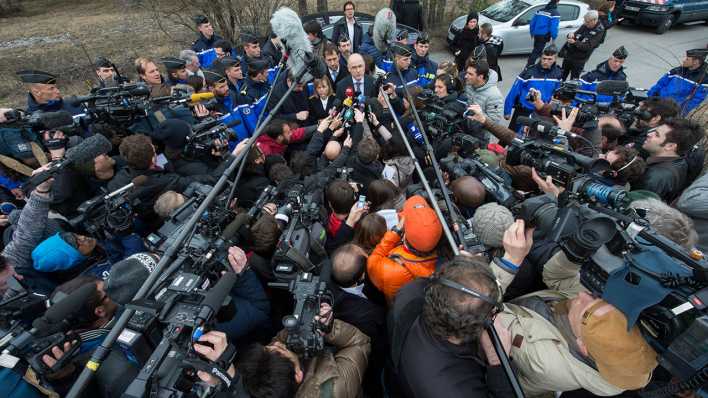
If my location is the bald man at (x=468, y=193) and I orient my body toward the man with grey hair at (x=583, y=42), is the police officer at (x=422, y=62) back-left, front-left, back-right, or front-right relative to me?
front-left

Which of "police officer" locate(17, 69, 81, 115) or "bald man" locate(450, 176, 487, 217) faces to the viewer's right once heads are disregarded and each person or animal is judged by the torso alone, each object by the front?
the police officer

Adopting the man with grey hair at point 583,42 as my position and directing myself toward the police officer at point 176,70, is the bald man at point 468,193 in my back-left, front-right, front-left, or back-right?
front-left

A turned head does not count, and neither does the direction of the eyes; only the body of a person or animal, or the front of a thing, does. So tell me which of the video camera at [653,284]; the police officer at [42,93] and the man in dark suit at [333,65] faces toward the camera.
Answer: the man in dark suit

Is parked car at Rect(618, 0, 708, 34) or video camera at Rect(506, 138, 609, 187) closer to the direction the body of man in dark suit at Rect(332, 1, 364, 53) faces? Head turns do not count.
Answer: the video camera

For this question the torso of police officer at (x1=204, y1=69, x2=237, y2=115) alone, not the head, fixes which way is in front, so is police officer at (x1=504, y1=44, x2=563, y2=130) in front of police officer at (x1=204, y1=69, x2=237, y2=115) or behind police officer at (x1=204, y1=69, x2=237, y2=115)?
in front

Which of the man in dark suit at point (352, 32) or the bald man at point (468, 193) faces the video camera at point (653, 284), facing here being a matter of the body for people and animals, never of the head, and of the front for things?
the man in dark suit

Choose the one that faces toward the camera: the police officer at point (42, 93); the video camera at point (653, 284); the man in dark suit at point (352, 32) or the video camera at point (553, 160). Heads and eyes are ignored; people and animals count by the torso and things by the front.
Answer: the man in dark suit

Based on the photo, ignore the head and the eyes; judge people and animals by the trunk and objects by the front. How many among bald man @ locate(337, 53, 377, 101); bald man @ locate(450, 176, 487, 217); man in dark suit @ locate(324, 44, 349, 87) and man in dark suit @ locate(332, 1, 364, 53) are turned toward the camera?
3

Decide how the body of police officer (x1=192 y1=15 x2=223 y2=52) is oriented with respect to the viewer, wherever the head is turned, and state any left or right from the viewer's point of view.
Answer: facing the viewer and to the right of the viewer

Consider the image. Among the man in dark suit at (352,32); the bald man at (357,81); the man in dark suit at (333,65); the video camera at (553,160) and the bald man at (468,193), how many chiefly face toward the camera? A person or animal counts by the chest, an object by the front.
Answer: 3

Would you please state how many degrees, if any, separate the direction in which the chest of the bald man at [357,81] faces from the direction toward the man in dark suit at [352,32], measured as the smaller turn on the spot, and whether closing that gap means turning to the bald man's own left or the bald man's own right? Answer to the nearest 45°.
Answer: approximately 180°

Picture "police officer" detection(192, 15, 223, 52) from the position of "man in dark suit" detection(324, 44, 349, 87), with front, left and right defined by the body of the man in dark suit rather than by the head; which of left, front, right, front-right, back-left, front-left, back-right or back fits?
back-right

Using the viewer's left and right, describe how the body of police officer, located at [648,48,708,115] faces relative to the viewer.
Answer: facing the viewer and to the left of the viewer

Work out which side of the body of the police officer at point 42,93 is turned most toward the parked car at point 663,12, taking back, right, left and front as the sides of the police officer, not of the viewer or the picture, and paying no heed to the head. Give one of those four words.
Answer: front

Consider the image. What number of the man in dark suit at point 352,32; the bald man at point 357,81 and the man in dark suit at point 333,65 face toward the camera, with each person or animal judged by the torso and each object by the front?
3

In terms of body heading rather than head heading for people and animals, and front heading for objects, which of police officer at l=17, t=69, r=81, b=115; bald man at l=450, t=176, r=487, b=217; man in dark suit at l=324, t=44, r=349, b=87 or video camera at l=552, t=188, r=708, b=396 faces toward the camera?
the man in dark suit

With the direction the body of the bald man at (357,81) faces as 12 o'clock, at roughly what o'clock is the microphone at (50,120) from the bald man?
The microphone is roughly at 2 o'clock from the bald man.

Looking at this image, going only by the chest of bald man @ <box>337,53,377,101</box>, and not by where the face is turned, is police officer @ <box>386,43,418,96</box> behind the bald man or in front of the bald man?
behind

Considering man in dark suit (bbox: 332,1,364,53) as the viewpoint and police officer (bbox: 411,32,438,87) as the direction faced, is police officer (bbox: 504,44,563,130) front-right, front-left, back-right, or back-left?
front-left
